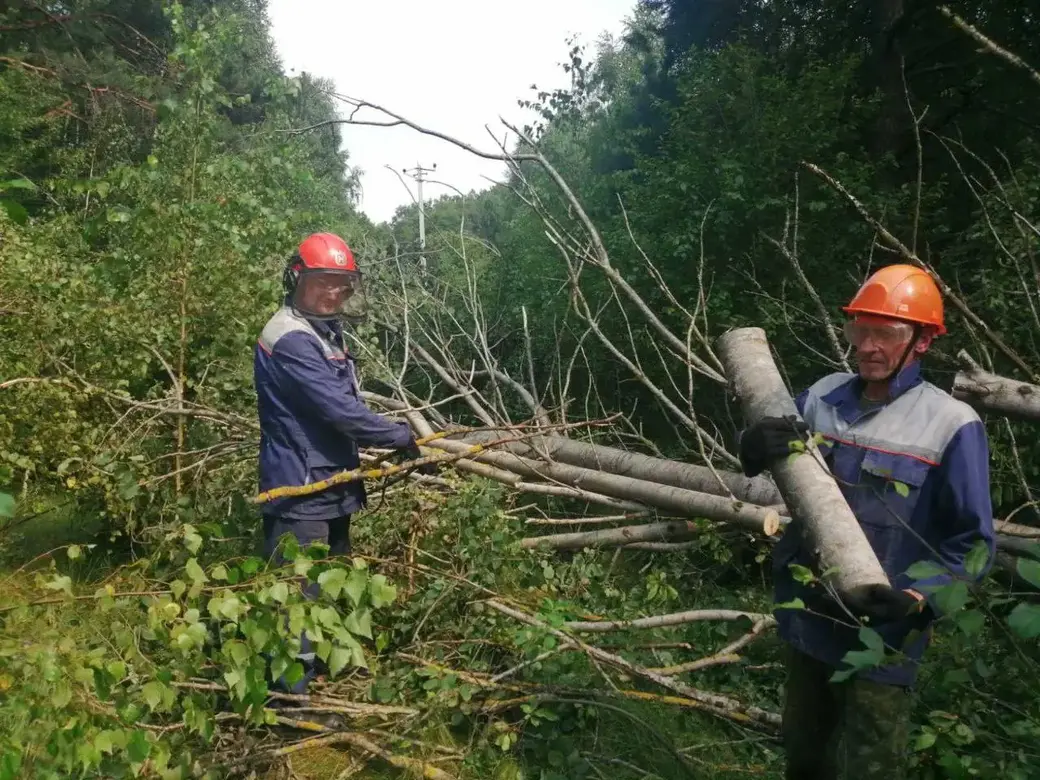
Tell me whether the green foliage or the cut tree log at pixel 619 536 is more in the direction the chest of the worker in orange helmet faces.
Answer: the green foliage

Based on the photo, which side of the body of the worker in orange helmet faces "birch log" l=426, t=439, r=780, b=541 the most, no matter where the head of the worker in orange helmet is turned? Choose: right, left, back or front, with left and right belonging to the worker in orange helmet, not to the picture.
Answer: right

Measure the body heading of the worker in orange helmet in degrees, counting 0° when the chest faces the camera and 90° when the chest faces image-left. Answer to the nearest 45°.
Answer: approximately 45°

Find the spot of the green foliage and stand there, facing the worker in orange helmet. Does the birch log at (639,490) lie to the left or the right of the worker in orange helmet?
left

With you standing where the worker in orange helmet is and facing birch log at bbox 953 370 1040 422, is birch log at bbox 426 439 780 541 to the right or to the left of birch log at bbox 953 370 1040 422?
left

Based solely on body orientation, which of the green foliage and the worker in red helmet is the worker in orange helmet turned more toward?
the green foliage

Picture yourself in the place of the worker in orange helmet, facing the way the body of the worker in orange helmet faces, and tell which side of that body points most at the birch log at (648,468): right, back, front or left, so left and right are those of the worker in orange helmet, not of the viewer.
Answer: right

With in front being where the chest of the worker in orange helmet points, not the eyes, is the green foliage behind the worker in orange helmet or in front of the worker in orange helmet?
in front

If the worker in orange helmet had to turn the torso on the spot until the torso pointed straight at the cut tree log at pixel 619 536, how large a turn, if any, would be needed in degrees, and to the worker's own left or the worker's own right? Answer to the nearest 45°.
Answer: approximately 90° to the worker's own right
